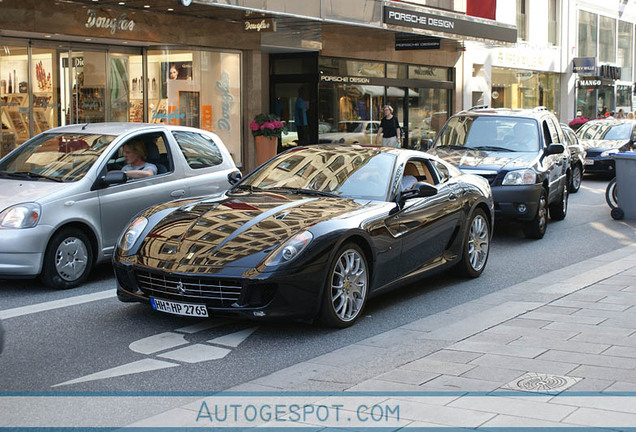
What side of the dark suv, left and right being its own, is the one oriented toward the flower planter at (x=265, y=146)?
right

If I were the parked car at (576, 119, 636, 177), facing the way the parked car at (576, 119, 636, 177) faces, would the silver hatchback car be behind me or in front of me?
in front

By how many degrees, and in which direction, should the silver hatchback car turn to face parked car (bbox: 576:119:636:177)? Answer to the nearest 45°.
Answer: approximately 180°

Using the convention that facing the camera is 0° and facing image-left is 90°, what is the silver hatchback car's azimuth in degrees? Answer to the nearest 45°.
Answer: approximately 45°
